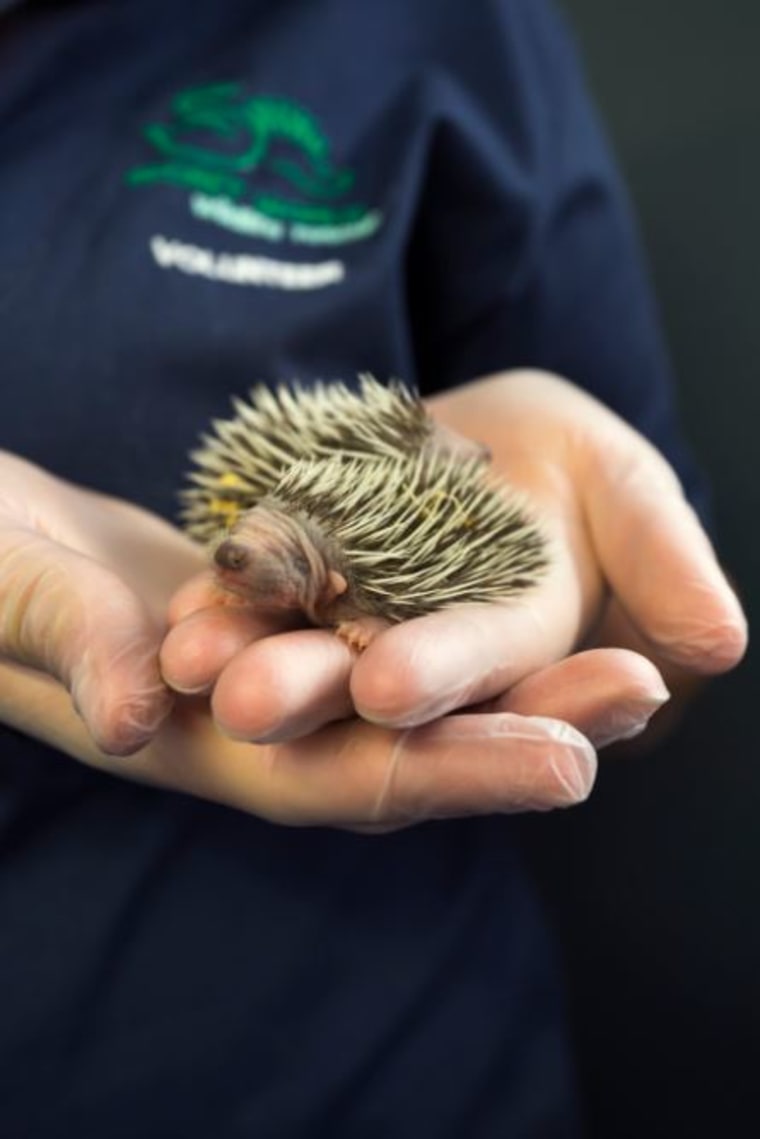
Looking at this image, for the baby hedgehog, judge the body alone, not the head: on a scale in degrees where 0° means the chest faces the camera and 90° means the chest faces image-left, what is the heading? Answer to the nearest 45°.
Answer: approximately 45°
